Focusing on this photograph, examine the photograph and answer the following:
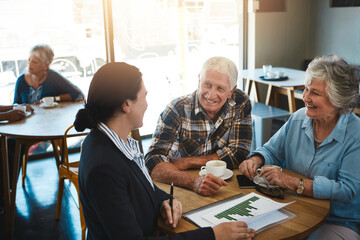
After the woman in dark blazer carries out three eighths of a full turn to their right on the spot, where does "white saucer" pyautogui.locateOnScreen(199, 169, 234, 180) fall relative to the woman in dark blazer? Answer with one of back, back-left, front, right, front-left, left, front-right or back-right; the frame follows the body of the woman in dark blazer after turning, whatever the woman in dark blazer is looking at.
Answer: back

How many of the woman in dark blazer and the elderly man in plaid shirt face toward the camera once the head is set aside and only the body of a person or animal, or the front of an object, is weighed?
1

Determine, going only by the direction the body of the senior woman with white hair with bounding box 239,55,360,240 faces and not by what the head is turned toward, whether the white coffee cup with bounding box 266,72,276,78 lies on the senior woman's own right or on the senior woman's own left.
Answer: on the senior woman's own right

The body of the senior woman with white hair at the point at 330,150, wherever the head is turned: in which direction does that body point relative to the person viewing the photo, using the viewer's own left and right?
facing the viewer and to the left of the viewer

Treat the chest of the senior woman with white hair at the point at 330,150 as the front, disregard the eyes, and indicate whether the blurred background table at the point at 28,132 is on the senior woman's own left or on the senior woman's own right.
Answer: on the senior woman's own right

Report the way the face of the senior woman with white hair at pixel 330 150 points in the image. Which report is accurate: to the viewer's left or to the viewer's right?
to the viewer's left

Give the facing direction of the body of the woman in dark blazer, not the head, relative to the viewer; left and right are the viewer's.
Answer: facing to the right of the viewer

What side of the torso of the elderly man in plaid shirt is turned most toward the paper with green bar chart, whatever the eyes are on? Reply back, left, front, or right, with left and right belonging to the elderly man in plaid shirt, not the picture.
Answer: front
